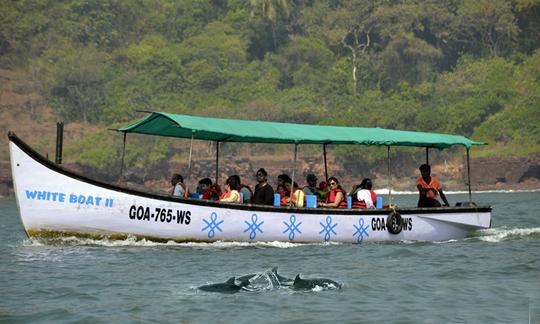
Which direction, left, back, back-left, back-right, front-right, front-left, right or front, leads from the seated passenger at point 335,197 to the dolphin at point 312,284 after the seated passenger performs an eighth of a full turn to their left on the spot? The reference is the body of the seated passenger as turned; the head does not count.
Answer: front

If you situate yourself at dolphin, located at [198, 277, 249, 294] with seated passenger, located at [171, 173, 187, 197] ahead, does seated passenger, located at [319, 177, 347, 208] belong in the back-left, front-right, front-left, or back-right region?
front-right

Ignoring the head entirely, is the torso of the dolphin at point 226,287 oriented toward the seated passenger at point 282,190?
no

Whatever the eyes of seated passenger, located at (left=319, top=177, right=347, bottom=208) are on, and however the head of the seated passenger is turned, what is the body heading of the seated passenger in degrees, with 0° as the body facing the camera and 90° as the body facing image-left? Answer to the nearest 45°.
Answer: approximately 45°

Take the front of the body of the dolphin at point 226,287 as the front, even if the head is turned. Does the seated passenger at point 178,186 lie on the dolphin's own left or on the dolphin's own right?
on the dolphin's own right

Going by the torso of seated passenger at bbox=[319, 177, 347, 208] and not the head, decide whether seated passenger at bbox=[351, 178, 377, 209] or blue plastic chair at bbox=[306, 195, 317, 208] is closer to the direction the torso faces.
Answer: the blue plastic chair

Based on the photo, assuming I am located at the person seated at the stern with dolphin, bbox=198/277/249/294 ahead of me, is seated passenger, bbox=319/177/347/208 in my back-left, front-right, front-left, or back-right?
front-right

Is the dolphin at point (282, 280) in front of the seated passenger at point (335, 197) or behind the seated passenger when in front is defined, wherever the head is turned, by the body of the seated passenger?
in front

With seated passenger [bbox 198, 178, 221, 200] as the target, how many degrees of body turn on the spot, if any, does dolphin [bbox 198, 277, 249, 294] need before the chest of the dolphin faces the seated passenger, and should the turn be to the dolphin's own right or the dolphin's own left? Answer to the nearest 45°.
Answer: approximately 90° to the dolphin's own right

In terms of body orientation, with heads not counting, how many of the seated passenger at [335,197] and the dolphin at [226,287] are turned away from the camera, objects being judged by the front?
0

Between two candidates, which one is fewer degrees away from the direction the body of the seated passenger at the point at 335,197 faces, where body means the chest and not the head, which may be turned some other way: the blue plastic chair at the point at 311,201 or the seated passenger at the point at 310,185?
the blue plastic chair

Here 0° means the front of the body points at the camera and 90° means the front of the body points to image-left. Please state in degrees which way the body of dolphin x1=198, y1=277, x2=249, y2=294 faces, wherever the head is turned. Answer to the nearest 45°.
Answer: approximately 90°

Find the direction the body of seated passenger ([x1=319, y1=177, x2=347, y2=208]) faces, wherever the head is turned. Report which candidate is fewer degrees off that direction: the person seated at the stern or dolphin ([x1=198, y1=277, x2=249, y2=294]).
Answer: the dolphin
